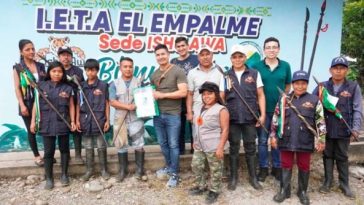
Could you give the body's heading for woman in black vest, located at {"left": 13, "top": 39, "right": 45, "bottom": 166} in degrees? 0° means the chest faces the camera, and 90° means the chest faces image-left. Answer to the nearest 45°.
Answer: approximately 315°

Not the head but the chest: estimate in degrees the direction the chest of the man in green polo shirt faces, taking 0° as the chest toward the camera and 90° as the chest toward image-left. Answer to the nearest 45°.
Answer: approximately 0°

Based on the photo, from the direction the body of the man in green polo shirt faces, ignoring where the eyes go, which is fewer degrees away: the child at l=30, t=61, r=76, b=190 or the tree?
the child

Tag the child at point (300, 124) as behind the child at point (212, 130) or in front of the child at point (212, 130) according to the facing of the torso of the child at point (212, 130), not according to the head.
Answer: behind

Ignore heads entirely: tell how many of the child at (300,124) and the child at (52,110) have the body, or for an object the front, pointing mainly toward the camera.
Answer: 2

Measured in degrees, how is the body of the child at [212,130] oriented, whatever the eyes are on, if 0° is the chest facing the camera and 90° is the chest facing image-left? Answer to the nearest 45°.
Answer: approximately 45°

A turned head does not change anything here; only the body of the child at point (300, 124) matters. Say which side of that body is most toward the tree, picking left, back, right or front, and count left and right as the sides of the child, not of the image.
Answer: back
